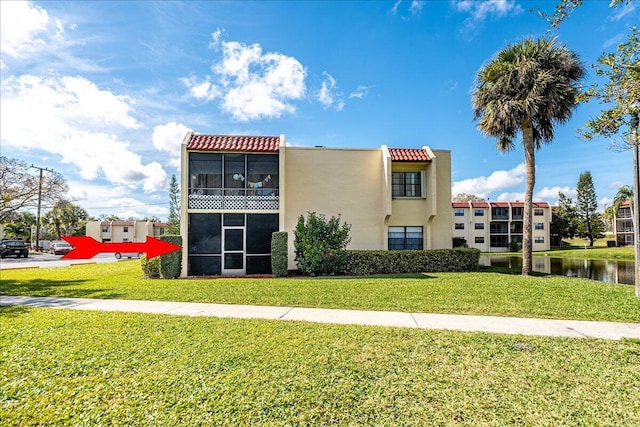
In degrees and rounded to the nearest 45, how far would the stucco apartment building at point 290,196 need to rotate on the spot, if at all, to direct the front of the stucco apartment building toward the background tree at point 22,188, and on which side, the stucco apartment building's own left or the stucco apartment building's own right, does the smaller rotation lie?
approximately 135° to the stucco apartment building's own right

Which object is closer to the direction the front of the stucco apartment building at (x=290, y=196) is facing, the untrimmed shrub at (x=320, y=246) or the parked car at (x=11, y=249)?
the untrimmed shrub

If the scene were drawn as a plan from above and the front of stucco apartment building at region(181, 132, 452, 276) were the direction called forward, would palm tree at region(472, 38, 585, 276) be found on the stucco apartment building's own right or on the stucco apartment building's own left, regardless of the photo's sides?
on the stucco apartment building's own left

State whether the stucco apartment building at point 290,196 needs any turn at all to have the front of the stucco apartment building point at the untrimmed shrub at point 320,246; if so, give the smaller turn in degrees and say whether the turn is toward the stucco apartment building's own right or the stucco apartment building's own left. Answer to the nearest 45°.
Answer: approximately 45° to the stucco apartment building's own left

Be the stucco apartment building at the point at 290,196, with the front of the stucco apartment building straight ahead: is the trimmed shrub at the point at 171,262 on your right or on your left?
on your right

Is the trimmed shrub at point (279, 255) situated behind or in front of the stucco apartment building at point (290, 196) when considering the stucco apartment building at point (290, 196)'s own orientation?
in front

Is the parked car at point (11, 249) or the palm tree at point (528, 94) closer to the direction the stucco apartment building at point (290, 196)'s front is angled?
the palm tree

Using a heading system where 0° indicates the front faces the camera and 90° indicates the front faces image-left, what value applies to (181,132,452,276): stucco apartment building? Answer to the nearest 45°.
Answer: approximately 0°

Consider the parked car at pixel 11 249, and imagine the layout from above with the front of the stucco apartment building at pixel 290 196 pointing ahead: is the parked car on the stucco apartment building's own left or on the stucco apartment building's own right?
on the stucco apartment building's own right
